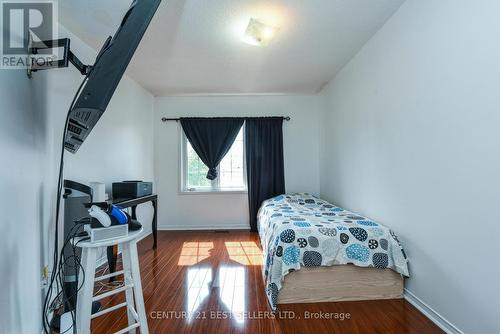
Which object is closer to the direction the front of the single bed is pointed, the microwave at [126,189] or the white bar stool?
the white bar stool

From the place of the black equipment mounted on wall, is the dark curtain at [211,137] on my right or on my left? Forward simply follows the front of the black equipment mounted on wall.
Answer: on my left

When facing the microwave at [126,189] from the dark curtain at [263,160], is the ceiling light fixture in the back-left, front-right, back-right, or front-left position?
front-left

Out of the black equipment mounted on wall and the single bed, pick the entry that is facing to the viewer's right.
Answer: the black equipment mounted on wall

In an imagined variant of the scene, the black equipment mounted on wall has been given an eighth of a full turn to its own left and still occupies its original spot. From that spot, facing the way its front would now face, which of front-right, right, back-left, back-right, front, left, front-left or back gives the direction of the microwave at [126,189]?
front-left

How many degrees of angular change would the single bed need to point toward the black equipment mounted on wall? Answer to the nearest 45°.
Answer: approximately 45° to its right

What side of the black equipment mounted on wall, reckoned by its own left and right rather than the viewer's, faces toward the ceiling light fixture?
front

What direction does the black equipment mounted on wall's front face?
to the viewer's right

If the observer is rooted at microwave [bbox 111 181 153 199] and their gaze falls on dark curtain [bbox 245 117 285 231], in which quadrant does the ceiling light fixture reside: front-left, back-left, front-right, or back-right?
front-right

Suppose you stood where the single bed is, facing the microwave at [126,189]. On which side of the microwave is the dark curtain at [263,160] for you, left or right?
right

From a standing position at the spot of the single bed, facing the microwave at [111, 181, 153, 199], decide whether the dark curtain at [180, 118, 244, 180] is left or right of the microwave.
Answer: right

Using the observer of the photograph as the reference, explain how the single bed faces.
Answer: facing the viewer

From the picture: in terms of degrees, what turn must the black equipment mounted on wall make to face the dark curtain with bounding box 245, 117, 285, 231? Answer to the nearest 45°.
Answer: approximately 45° to its left
